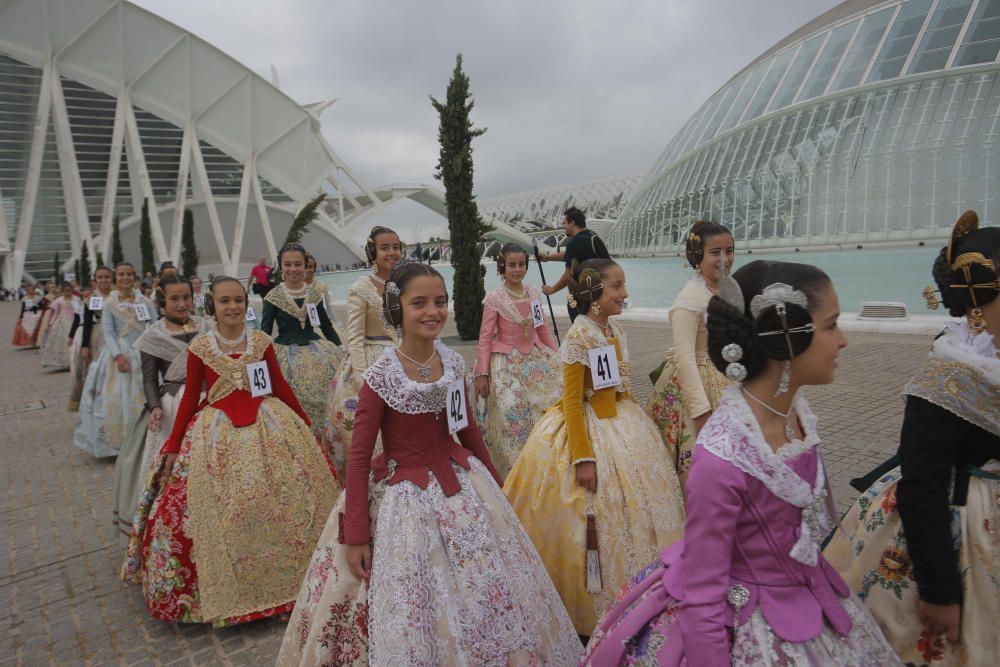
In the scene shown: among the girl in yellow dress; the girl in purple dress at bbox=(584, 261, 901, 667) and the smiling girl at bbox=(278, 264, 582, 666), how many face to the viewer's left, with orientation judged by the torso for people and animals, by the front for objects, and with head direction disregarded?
0

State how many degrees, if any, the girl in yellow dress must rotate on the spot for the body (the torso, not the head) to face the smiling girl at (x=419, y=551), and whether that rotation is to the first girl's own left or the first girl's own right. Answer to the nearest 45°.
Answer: approximately 90° to the first girl's own right

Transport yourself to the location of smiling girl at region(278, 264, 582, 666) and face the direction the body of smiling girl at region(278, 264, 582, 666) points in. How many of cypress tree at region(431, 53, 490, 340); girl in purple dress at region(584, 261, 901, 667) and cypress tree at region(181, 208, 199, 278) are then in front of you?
1

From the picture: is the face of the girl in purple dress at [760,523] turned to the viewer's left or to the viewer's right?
to the viewer's right

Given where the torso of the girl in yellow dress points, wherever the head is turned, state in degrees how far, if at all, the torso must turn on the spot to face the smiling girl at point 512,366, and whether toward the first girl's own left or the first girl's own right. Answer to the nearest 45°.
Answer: approximately 135° to the first girl's own left

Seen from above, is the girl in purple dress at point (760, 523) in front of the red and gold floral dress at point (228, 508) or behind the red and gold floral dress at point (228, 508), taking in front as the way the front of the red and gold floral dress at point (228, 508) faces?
in front

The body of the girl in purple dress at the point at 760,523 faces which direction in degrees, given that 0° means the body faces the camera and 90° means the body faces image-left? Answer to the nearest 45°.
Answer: approximately 315°

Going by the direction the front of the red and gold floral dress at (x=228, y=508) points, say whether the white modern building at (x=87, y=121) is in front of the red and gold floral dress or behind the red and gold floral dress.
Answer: behind

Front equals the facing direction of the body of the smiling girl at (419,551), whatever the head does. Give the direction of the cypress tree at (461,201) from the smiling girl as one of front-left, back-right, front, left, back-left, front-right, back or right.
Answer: back-left

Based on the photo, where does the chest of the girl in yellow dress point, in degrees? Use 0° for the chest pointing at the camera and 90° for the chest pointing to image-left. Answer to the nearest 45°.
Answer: approximately 315°

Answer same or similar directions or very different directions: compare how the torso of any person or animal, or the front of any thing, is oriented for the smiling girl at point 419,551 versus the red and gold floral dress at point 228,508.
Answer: same or similar directions

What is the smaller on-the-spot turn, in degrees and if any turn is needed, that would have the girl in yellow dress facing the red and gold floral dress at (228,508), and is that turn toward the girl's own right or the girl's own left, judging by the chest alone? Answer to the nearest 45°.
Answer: approximately 135° to the girl's own right

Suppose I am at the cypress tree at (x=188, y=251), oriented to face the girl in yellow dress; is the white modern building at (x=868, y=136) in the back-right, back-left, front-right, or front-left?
front-left

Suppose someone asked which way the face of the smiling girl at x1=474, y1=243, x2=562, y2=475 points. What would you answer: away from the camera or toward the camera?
toward the camera

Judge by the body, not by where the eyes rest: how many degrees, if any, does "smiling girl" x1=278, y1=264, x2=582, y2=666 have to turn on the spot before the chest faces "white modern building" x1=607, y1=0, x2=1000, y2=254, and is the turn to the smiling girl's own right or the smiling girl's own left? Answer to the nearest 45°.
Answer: approximately 90° to the smiling girl's own left
